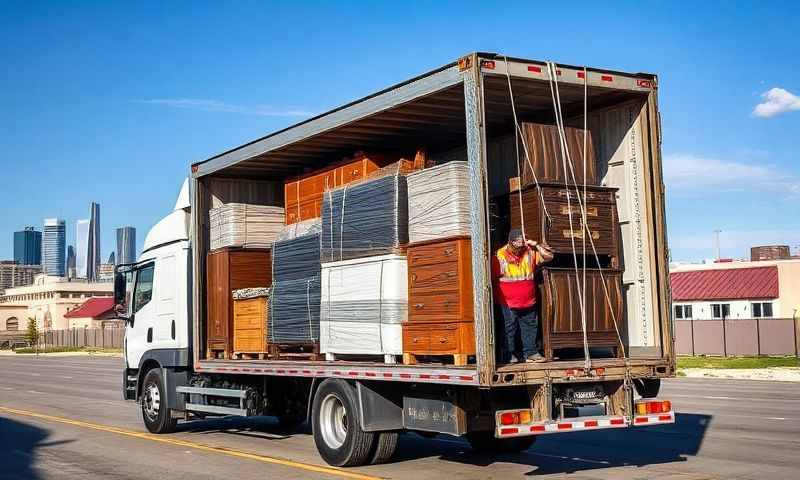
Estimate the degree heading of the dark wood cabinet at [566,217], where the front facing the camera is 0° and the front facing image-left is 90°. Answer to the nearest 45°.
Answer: approximately 315°

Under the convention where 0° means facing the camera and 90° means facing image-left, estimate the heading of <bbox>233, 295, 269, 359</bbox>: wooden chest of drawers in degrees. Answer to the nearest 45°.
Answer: approximately 45°

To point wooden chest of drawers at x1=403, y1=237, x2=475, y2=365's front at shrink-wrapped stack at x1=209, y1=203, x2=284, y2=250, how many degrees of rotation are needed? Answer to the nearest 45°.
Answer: approximately 90° to its right

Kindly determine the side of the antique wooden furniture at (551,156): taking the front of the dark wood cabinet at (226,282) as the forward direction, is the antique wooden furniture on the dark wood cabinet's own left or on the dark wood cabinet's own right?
on the dark wood cabinet's own left

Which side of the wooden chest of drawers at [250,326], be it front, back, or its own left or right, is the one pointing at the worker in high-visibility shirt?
left

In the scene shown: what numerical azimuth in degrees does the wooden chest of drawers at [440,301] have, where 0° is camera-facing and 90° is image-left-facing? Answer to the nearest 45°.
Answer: approximately 45°

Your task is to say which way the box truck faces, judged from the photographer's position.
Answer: facing away from the viewer and to the left of the viewer
